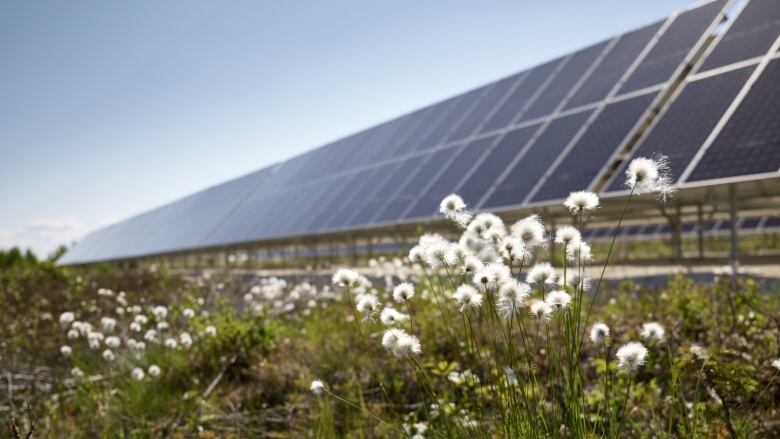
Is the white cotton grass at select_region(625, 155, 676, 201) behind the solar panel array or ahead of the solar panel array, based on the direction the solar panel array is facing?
ahead

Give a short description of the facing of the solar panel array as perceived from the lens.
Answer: facing the viewer and to the left of the viewer

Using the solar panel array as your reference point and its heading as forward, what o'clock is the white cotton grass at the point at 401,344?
The white cotton grass is roughly at 11 o'clock from the solar panel array.
